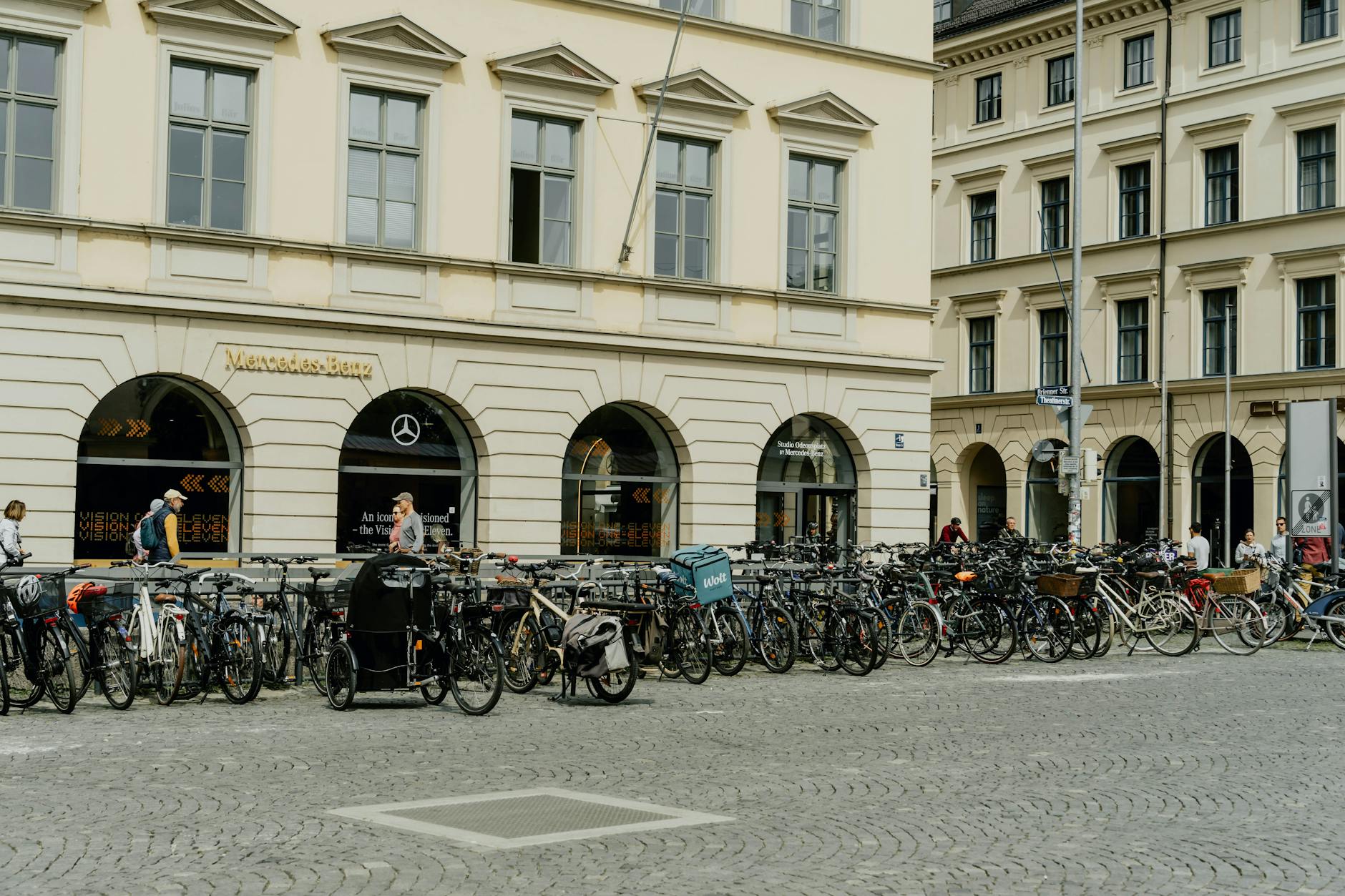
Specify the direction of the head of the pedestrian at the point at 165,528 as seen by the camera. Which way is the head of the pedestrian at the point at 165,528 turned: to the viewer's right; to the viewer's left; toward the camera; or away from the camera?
to the viewer's right

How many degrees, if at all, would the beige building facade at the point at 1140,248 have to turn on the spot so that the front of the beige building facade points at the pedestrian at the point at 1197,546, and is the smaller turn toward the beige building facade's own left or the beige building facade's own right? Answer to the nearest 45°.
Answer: approximately 45° to the beige building facade's own left

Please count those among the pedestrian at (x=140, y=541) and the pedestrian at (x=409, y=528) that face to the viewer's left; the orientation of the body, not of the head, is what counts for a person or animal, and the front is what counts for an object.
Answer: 1

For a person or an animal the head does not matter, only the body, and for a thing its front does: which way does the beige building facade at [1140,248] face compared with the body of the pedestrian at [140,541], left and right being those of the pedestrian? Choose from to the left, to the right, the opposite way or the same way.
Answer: the opposite way
